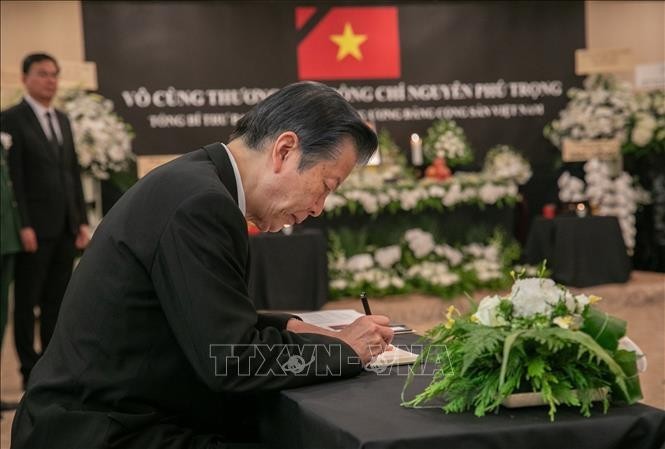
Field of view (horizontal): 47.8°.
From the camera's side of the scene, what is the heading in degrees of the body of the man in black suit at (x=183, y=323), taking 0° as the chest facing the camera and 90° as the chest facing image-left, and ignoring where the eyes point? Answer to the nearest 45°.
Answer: approximately 270°

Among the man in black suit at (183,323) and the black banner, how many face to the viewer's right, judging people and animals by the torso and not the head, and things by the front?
1

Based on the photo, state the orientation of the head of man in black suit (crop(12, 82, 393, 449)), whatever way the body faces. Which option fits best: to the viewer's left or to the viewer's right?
to the viewer's right

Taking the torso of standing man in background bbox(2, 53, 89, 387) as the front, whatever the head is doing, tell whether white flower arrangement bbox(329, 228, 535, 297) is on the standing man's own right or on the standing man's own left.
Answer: on the standing man's own left

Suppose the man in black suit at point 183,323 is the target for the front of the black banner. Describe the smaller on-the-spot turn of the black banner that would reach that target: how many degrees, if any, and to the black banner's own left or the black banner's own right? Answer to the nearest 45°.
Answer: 0° — it already faces them

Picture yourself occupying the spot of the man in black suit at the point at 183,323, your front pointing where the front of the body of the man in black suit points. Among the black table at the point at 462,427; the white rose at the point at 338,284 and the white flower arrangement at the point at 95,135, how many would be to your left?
2

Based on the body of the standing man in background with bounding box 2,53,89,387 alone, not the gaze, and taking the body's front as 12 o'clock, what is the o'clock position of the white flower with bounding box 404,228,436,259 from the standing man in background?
The white flower is roughly at 10 o'clock from the standing man in background.

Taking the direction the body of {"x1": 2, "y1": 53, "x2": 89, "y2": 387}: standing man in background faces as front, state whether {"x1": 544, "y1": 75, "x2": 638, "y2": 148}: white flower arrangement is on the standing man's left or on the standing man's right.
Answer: on the standing man's left

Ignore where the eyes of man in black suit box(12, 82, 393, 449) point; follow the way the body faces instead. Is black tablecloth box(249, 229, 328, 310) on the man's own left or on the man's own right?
on the man's own left

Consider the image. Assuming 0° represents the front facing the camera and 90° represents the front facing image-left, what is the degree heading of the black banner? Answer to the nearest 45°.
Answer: approximately 0°
